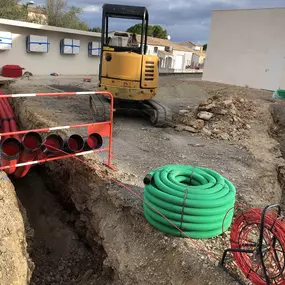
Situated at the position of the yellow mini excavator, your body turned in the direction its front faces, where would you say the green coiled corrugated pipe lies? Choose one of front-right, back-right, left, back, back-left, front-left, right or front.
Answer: back

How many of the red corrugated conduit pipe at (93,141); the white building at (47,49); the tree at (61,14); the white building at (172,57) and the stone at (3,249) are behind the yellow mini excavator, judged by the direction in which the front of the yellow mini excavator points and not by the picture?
2

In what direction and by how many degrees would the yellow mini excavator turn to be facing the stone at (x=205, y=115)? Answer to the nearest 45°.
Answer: approximately 90° to its right

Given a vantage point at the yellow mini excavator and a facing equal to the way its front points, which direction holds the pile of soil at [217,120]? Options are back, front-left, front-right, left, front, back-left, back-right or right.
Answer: right

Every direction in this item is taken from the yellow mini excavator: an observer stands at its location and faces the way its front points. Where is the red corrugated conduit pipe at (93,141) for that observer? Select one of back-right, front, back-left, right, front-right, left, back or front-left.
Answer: back

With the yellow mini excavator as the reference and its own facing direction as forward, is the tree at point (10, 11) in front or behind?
in front

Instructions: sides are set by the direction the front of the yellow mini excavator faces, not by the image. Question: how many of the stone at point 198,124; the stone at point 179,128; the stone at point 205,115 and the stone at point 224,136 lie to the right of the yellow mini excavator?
4

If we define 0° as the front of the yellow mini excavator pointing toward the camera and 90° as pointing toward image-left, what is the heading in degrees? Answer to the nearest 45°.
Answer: approximately 180°

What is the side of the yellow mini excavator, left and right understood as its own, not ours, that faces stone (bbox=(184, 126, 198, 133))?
right

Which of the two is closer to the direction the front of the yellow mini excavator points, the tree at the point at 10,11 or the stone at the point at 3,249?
the tree

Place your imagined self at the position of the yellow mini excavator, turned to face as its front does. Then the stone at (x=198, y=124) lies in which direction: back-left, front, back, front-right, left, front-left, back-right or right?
right

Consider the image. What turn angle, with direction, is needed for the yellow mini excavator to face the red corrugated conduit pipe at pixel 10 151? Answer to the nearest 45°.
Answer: approximately 135° to its left

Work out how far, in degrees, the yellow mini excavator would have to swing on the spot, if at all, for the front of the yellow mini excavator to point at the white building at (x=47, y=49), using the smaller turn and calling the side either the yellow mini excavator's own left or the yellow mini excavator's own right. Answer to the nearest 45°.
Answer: approximately 45° to the yellow mini excavator's own left

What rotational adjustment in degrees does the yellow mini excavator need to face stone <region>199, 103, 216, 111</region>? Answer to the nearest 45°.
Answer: approximately 90° to its right

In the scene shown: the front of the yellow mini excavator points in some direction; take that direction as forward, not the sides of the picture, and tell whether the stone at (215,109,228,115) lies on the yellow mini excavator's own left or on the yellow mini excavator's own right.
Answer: on the yellow mini excavator's own right

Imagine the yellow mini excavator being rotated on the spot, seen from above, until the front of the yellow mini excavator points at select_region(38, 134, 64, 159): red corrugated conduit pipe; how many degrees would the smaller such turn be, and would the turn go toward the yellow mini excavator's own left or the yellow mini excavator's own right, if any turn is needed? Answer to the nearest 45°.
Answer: approximately 180°

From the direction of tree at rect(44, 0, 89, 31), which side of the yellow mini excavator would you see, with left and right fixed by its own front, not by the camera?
front

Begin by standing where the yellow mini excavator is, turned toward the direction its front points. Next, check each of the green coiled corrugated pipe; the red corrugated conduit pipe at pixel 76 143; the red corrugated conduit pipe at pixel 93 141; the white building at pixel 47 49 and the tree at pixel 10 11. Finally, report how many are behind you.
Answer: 3
